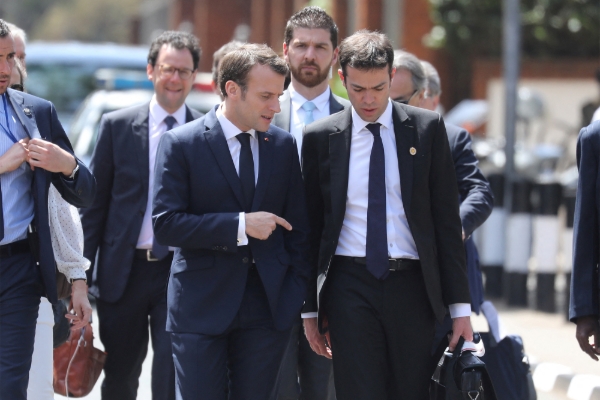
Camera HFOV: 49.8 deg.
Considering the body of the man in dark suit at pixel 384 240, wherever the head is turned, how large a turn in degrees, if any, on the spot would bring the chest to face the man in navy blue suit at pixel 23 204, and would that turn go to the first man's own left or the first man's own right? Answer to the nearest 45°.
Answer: approximately 90° to the first man's own right

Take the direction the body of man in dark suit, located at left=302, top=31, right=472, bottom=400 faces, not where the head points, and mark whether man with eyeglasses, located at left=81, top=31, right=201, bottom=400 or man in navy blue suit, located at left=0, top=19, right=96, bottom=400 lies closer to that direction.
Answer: the man in navy blue suit

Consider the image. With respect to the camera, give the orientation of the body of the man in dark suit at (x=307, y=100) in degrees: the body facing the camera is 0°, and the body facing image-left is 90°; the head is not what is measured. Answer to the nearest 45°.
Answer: approximately 0°

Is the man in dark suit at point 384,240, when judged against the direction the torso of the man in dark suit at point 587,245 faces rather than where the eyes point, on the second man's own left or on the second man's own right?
on the second man's own right
